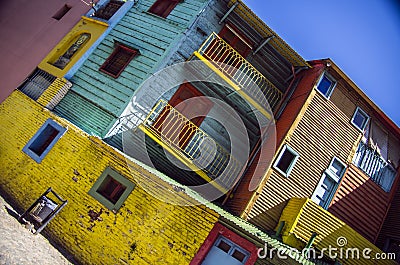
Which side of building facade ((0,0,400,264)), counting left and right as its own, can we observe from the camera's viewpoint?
front
